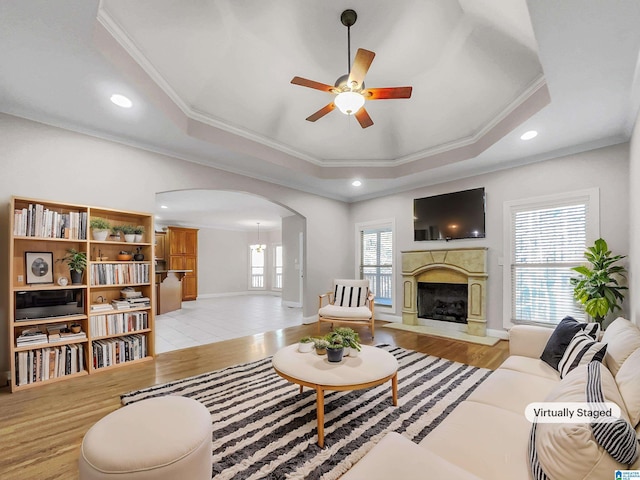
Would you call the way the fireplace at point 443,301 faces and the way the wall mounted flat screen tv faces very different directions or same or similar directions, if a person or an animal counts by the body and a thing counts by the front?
same or similar directions

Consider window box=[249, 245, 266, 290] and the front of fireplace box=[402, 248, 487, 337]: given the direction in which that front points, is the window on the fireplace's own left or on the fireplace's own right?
on the fireplace's own right

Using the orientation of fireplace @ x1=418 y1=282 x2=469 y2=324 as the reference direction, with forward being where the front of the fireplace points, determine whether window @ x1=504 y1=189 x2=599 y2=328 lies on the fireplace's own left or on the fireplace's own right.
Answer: on the fireplace's own left

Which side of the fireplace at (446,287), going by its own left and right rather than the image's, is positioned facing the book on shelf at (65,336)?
front

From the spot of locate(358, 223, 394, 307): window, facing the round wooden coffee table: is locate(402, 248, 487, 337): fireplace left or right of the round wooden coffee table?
left

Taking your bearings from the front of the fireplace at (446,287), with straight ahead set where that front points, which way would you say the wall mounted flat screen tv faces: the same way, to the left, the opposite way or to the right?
the same way

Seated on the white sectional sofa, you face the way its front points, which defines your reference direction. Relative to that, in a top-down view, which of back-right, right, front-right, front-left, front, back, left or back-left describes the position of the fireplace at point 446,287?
right

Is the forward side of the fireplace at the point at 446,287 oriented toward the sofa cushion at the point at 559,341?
no

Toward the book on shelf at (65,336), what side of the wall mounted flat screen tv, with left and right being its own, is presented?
front

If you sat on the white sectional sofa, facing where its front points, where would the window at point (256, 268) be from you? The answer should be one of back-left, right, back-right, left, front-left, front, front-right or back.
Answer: front-right

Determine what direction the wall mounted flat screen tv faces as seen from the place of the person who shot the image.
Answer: facing the viewer and to the left of the viewer

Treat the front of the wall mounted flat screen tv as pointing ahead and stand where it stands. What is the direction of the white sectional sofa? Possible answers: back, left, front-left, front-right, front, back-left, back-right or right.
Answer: front-left

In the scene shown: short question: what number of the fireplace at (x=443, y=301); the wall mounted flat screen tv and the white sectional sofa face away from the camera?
0

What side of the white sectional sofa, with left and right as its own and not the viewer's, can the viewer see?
left

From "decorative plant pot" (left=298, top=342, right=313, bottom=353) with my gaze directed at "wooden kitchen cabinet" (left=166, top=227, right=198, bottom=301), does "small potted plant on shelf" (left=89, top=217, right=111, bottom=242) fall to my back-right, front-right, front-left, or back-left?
front-left
